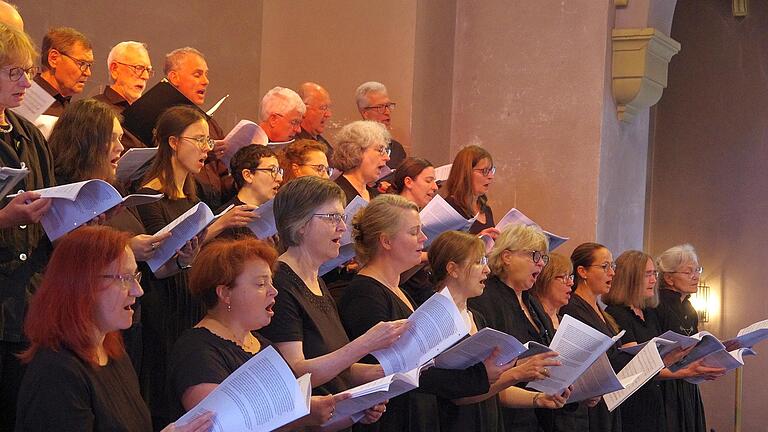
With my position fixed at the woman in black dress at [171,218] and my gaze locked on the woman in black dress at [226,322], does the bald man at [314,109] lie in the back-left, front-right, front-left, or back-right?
back-left

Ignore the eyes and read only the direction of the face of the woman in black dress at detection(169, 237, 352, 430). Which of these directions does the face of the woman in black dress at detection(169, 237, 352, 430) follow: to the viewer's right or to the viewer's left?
to the viewer's right

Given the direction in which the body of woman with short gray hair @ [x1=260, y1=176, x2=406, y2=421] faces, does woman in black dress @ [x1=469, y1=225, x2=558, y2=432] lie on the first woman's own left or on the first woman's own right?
on the first woman's own left

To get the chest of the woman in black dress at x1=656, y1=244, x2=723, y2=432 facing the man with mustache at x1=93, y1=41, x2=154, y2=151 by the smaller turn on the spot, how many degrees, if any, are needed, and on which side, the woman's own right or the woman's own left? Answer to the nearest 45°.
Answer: approximately 90° to the woman's own right

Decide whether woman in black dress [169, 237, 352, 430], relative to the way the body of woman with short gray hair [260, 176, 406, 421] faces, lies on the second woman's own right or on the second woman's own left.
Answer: on the second woman's own right
